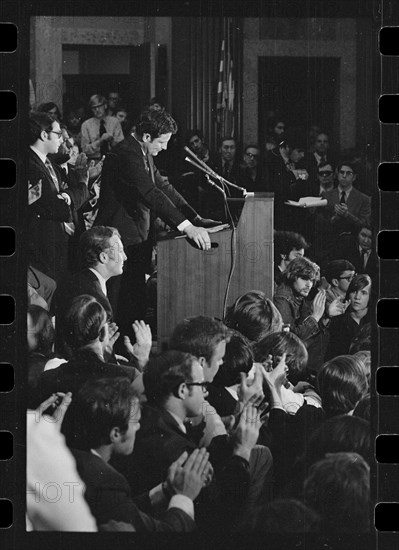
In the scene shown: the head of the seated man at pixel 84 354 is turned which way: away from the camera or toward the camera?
away from the camera

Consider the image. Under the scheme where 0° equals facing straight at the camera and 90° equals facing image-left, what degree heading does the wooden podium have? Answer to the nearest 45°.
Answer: approximately 270°

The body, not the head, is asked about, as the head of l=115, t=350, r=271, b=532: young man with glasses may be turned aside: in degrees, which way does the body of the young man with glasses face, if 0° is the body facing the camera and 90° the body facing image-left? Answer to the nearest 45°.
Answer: approximately 270°

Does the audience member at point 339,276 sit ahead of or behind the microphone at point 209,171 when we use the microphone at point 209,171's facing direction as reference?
behind

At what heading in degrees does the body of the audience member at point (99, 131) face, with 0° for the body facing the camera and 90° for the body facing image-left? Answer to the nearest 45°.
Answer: approximately 0°

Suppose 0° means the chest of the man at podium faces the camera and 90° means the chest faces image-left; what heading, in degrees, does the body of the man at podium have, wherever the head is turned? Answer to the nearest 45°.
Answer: approximately 270°

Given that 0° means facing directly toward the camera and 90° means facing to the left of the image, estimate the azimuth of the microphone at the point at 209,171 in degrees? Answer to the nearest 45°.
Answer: approximately 90°

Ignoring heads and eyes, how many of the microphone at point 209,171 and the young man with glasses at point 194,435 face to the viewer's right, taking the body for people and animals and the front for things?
1
